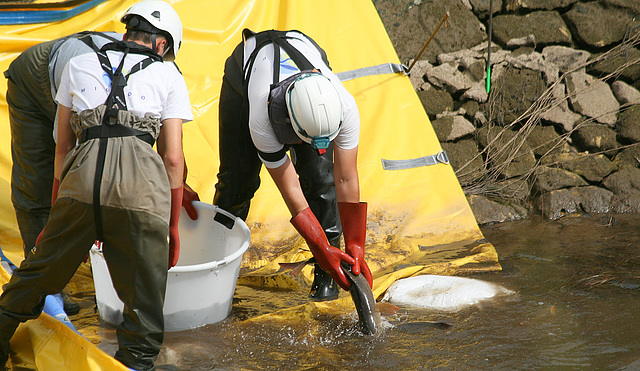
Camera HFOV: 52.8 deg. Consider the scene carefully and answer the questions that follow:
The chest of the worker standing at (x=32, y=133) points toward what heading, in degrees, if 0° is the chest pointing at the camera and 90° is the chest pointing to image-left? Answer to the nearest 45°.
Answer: approximately 270°

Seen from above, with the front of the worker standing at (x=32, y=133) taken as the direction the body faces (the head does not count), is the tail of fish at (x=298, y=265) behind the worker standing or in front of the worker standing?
in front

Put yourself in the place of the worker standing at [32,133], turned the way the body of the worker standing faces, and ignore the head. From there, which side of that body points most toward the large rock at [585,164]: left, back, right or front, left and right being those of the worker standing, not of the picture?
front

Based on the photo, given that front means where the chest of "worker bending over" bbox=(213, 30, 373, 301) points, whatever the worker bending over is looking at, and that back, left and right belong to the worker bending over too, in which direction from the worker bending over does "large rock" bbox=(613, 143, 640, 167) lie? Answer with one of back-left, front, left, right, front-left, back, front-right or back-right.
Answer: left

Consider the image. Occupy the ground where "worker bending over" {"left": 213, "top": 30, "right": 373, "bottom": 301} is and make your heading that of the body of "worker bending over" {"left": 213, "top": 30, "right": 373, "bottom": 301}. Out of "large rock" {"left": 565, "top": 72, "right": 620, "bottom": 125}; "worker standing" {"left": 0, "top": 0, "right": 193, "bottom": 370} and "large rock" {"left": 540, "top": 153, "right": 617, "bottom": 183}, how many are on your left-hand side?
2

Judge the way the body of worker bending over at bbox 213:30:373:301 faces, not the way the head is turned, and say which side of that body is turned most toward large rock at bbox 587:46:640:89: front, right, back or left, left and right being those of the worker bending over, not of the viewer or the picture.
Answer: left

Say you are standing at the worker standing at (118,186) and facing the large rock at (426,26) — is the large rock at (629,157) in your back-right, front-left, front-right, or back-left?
front-right

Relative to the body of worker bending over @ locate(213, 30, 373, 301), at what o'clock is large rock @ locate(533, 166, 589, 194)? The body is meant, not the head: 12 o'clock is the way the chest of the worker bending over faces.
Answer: The large rock is roughly at 9 o'clock from the worker bending over.

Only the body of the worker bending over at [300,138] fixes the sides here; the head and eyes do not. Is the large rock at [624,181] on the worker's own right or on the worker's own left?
on the worker's own left

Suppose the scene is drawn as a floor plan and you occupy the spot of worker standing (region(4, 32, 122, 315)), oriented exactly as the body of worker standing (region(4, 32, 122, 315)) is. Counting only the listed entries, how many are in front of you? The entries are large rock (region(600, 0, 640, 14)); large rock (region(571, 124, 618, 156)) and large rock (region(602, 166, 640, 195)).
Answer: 3

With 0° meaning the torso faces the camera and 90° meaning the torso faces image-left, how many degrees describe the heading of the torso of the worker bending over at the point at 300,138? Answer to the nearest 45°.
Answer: approximately 315°

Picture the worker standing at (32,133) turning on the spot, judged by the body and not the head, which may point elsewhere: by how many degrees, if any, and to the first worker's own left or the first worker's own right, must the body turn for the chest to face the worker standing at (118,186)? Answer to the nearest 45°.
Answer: approximately 90° to the first worker's own right

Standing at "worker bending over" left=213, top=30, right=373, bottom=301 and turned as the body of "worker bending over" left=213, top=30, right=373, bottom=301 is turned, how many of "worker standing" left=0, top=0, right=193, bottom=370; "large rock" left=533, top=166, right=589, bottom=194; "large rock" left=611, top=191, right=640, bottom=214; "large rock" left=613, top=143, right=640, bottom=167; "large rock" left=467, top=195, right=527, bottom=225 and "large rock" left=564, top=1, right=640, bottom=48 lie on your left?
5
